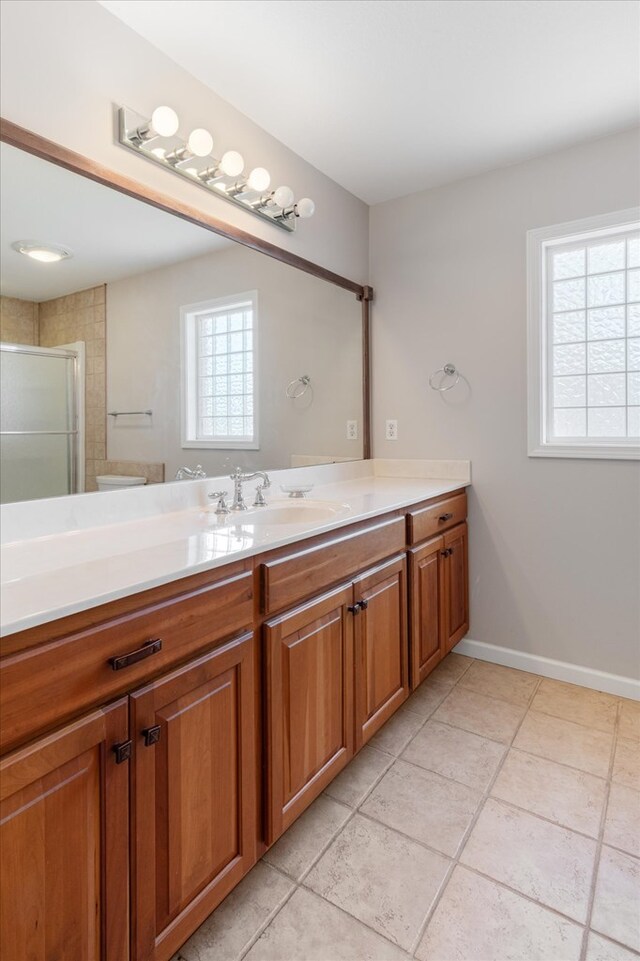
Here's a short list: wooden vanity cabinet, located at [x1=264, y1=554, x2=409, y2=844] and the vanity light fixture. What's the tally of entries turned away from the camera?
0

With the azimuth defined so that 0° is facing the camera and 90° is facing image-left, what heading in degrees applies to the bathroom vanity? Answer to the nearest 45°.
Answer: approximately 315°

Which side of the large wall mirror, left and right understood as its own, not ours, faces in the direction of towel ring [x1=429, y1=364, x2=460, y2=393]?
left

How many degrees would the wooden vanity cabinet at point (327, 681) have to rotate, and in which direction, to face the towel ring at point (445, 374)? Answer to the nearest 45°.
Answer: approximately 90° to its left

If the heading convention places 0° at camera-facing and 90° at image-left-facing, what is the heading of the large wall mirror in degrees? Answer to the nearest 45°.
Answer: approximately 315°

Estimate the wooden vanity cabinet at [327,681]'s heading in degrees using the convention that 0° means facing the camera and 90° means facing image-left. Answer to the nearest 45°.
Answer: approximately 315°

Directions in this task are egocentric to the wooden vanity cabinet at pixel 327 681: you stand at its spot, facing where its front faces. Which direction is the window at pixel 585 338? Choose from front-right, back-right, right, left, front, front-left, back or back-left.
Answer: left

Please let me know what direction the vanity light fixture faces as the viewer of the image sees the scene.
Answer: facing the viewer and to the right of the viewer

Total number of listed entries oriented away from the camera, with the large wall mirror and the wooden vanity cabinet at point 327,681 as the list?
0

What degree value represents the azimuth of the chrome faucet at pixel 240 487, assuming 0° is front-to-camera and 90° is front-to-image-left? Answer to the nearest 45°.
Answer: approximately 315°
